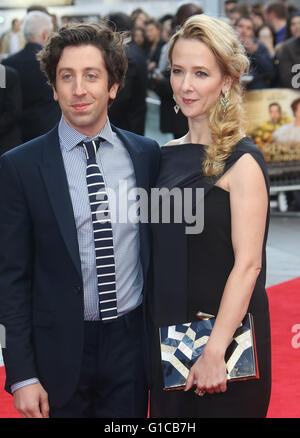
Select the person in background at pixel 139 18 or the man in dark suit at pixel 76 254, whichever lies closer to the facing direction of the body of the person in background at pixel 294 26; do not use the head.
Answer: the man in dark suit

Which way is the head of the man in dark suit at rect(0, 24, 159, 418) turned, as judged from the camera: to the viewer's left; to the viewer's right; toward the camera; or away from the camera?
toward the camera

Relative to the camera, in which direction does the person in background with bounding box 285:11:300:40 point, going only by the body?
toward the camera

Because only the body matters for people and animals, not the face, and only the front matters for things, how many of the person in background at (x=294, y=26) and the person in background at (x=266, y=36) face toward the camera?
2

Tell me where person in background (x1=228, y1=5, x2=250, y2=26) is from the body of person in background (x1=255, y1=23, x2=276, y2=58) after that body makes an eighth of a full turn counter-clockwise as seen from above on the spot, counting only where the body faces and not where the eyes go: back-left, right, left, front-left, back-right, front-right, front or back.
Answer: back

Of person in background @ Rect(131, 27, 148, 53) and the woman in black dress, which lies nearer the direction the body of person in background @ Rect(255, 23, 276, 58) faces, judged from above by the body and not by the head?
the woman in black dress

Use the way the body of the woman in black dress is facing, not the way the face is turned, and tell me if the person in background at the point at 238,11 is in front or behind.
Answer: behind

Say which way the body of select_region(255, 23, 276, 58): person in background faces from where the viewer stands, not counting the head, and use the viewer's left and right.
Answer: facing the viewer

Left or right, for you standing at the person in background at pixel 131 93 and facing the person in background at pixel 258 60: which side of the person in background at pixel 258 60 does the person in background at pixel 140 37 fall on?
left

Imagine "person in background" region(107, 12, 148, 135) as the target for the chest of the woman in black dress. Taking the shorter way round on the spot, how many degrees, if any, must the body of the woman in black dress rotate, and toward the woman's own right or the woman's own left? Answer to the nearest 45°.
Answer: approximately 135° to the woman's own right

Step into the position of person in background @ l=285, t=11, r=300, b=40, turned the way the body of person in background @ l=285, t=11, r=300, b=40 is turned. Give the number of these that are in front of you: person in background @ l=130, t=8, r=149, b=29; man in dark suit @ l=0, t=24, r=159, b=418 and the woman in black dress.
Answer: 2

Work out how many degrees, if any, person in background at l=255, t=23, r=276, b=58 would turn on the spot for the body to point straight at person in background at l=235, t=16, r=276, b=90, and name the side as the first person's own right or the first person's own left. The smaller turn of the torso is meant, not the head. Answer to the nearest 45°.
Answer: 0° — they already face them

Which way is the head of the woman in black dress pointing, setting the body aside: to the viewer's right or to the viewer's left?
to the viewer's left

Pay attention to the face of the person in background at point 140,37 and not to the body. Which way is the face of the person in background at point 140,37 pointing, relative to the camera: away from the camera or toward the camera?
toward the camera

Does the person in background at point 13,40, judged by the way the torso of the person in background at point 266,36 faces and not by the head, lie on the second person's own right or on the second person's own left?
on the second person's own right
